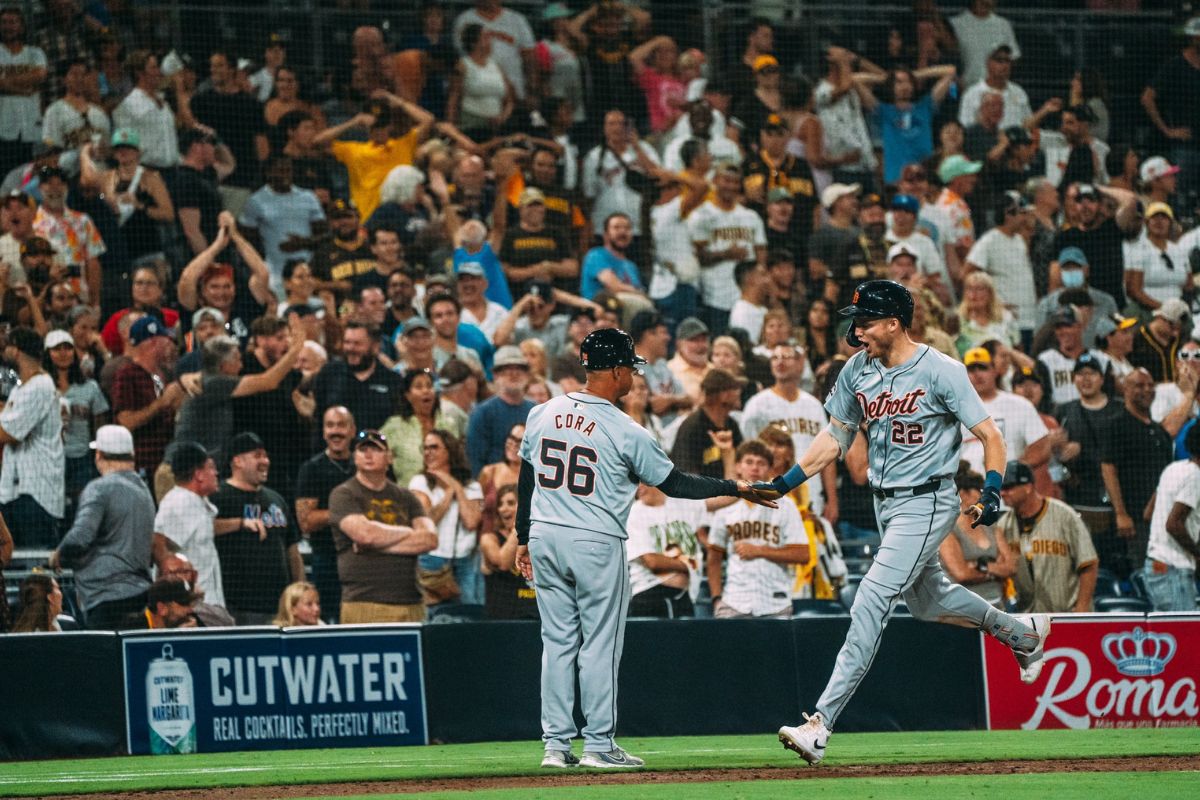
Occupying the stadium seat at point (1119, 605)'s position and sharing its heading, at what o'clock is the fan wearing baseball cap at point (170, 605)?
The fan wearing baseball cap is roughly at 2 o'clock from the stadium seat.

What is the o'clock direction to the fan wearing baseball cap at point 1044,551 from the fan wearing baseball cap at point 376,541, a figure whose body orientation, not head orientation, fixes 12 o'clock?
the fan wearing baseball cap at point 1044,551 is roughly at 9 o'clock from the fan wearing baseball cap at point 376,541.

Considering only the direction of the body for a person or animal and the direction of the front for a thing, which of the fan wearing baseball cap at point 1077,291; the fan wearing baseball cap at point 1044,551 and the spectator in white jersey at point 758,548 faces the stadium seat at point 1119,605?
the fan wearing baseball cap at point 1077,291

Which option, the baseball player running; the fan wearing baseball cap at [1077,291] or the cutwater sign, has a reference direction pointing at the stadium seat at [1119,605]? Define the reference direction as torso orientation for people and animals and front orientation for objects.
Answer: the fan wearing baseball cap

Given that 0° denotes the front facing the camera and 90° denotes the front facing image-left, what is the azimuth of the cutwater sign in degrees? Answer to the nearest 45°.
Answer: approximately 0°

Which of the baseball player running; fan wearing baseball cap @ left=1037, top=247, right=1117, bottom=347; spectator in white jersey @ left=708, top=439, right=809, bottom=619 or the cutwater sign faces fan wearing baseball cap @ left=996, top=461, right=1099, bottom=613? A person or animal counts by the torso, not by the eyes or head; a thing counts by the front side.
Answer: fan wearing baseball cap @ left=1037, top=247, right=1117, bottom=347

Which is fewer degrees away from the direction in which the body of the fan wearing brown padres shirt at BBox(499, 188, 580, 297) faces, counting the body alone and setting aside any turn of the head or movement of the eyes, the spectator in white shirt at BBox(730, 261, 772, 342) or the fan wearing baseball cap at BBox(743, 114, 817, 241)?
the spectator in white shirt

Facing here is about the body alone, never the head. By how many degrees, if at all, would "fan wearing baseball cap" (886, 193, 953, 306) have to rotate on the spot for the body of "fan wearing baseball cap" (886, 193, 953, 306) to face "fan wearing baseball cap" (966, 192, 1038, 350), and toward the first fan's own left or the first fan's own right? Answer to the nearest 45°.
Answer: approximately 135° to the first fan's own left

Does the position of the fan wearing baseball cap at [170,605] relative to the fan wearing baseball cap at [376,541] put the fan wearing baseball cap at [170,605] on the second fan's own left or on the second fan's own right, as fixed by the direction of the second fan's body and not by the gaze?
on the second fan's own right

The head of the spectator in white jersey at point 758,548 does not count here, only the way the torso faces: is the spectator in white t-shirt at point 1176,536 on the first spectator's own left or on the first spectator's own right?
on the first spectator's own left

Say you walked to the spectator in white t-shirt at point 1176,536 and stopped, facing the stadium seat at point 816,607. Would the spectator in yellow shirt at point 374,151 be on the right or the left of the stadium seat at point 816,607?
right
